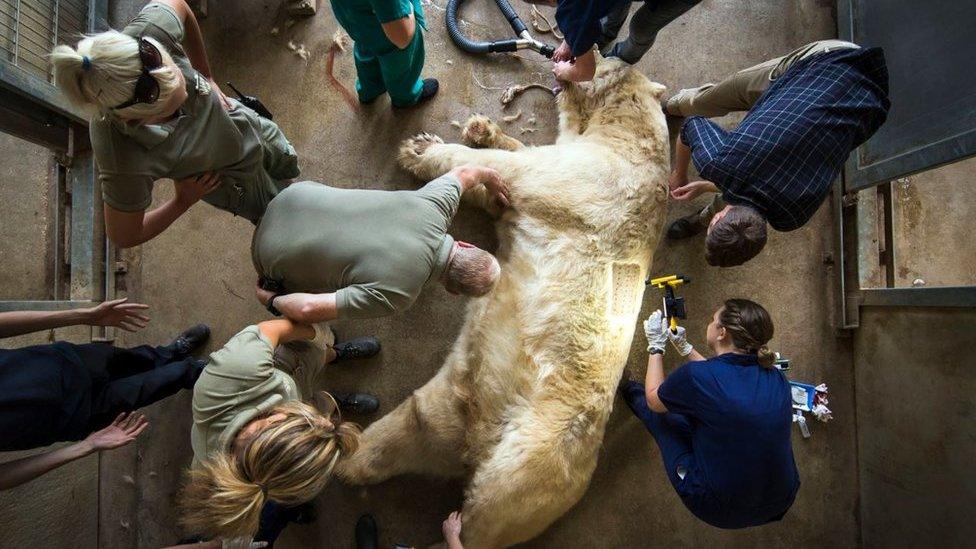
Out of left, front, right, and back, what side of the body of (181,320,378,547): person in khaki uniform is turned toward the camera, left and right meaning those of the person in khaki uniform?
right

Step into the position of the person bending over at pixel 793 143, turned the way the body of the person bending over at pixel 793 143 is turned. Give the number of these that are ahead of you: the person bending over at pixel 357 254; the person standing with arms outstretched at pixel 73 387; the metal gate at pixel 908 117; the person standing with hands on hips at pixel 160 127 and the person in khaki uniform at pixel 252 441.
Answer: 4

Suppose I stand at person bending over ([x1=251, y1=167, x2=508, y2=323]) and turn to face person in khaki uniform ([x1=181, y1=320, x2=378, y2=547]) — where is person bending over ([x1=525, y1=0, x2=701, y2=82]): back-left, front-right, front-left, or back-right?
back-left

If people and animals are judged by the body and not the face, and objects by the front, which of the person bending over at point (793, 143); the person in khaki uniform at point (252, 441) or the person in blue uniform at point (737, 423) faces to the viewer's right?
the person in khaki uniform

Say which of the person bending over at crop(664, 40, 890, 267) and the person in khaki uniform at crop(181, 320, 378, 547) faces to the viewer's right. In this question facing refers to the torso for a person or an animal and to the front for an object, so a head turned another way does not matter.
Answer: the person in khaki uniform

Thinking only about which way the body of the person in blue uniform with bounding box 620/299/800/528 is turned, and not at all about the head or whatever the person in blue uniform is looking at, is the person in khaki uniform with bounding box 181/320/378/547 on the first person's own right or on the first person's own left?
on the first person's own left

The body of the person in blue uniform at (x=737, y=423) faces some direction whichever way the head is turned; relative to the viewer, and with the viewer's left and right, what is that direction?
facing away from the viewer and to the left of the viewer

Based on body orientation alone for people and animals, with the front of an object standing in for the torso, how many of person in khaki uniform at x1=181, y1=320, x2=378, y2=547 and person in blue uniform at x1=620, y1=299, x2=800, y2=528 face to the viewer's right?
1

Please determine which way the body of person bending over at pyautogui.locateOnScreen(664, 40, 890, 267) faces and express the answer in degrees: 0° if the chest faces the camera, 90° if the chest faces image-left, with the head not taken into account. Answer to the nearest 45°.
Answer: approximately 45°
